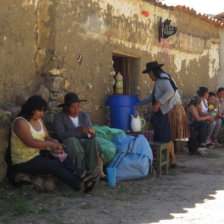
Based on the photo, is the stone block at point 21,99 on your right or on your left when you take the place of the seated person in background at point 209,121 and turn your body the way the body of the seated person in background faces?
on your right

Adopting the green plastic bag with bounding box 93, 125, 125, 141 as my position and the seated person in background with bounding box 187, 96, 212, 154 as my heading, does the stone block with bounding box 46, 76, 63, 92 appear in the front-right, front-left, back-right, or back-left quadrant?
back-left

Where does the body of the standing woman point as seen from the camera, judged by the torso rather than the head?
to the viewer's left

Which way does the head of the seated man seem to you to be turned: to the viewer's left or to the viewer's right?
to the viewer's right

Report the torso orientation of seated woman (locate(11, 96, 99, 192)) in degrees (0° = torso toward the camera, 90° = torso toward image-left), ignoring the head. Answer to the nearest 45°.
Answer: approximately 315°

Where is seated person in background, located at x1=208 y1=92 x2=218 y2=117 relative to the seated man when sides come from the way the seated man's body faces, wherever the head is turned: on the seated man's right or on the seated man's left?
on the seated man's left

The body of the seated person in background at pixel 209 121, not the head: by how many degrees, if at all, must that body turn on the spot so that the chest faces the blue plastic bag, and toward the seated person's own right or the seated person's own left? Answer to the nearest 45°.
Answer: approximately 45° to the seated person's own right

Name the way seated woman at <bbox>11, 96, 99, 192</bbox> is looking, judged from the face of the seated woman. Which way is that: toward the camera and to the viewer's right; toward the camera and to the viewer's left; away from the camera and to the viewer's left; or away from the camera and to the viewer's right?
toward the camera and to the viewer's right

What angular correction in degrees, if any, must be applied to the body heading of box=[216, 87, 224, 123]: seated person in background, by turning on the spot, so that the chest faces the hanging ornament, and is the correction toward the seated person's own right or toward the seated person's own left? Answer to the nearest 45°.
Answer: approximately 90° to the seated person's own right

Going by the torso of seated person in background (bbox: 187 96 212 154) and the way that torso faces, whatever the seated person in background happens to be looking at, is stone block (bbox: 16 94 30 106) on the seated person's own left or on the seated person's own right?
on the seated person's own right

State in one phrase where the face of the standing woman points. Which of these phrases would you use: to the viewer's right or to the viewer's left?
to the viewer's left

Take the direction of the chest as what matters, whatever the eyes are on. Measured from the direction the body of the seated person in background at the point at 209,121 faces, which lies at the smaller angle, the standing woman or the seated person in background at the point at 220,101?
the standing woman
